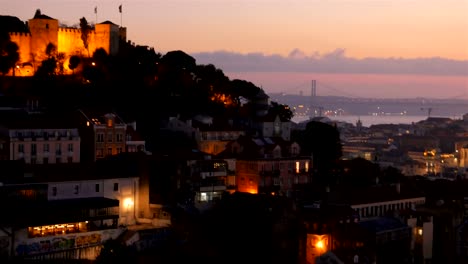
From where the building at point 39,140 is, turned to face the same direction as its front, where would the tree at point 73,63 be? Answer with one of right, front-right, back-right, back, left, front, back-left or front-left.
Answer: back

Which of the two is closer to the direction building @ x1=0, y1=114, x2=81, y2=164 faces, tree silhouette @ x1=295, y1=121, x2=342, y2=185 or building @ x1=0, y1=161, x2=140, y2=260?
the building

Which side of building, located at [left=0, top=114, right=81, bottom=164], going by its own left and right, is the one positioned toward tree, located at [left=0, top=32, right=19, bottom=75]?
back

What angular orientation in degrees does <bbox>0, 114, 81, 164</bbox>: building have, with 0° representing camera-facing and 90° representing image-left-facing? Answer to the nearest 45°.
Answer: approximately 0°

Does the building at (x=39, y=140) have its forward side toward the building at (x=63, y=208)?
yes

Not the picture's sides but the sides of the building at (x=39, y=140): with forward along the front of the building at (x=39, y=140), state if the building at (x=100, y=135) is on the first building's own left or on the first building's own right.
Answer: on the first building's own left

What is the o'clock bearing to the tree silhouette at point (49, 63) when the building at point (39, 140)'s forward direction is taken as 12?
The tree silhouette is roughly at 6 o'clock from the building.
